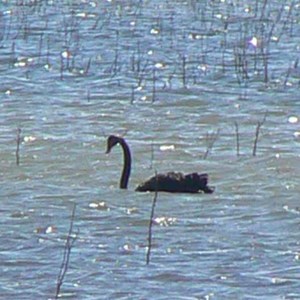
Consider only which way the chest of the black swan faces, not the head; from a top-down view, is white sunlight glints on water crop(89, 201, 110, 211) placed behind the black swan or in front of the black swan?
in front

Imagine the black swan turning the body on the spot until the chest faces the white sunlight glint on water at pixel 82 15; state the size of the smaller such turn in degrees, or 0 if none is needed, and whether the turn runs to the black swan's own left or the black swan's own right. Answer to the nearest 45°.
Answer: approximately 90° to the black swan's own right

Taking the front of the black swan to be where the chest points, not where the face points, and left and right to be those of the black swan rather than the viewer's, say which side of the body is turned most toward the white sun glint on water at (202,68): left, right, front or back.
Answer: right

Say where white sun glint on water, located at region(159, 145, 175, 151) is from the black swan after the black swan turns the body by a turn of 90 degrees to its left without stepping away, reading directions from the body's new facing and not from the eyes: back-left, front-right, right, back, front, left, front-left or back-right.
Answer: back

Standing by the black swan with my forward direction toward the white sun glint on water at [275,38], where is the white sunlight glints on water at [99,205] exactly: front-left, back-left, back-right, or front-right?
back-left

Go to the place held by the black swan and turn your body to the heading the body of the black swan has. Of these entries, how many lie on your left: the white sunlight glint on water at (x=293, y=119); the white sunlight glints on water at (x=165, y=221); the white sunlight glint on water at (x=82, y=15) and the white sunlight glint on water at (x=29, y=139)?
1

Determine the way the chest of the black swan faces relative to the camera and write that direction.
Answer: to the viewer's left

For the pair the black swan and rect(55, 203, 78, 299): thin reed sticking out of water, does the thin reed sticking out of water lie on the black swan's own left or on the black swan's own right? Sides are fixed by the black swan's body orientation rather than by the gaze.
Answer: on the black swan's own left

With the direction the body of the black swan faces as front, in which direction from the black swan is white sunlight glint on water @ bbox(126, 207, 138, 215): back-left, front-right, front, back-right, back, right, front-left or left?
front-left

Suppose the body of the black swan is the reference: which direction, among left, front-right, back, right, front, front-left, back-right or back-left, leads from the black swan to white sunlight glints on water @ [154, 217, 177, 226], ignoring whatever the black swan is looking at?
left

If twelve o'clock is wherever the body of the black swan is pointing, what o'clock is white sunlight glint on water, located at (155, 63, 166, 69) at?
The white sunlight glint on water is roughly at 3 o'clock from the black swan.
